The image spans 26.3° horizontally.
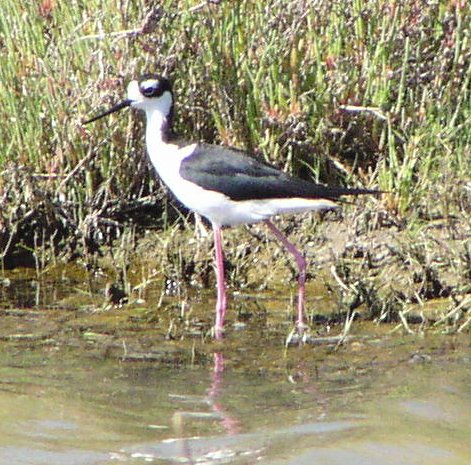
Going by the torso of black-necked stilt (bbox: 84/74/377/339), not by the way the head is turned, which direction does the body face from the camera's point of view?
to the viewer's left
